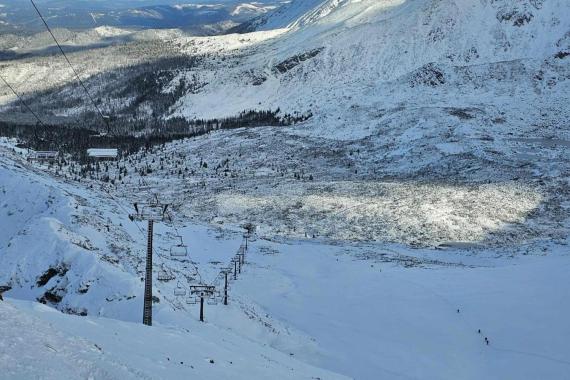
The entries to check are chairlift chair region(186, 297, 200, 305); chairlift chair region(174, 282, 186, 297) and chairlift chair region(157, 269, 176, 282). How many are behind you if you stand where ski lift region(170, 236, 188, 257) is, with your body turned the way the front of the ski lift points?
3

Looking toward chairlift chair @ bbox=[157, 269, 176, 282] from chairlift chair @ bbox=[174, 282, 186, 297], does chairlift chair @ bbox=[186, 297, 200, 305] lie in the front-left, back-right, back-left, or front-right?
back-right

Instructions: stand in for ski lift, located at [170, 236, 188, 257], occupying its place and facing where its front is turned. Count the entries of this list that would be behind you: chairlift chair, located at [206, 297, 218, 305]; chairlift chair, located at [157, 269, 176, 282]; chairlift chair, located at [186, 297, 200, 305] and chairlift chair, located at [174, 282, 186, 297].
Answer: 4

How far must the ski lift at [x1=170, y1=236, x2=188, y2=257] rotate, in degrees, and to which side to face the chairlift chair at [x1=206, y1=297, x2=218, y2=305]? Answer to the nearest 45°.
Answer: approximately 180°

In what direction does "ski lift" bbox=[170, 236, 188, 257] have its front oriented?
away from the camera

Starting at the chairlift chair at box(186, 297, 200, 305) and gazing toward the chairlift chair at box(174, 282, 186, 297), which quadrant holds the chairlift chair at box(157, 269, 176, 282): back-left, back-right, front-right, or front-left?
front-right

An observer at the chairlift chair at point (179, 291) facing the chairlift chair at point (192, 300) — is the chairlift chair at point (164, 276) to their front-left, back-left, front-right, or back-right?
back-left
